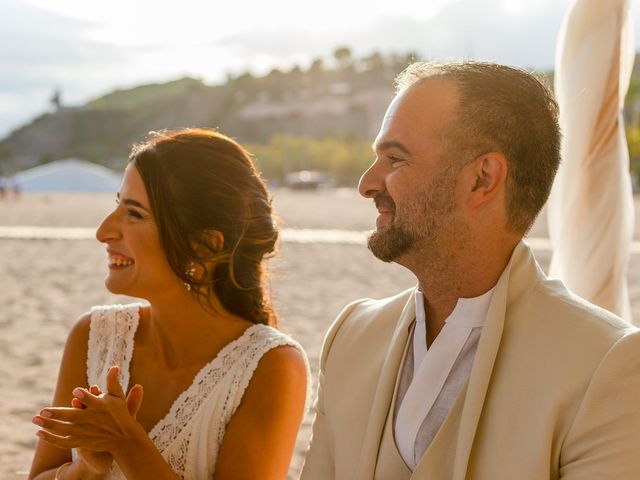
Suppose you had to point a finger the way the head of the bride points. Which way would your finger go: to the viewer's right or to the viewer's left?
to the viewer's left

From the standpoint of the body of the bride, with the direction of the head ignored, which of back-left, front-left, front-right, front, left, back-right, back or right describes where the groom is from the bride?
left

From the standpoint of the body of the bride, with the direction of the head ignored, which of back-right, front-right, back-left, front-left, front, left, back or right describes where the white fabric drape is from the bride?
back-left

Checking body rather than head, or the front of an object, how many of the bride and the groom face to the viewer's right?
0

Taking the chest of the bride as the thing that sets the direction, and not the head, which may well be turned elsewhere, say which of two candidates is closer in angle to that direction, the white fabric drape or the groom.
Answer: the groom

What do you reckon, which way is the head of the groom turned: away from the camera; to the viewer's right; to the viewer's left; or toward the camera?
to the viewer's left

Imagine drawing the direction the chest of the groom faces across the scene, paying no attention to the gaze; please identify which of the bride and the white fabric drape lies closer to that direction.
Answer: the bride

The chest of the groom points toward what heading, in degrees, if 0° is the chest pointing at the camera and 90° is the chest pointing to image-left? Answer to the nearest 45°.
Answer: approximately 45°

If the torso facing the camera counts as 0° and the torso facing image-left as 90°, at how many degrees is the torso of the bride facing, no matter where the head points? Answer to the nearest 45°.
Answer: approximately 45°

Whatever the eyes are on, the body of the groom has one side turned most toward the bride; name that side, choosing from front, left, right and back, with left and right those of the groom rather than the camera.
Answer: right
